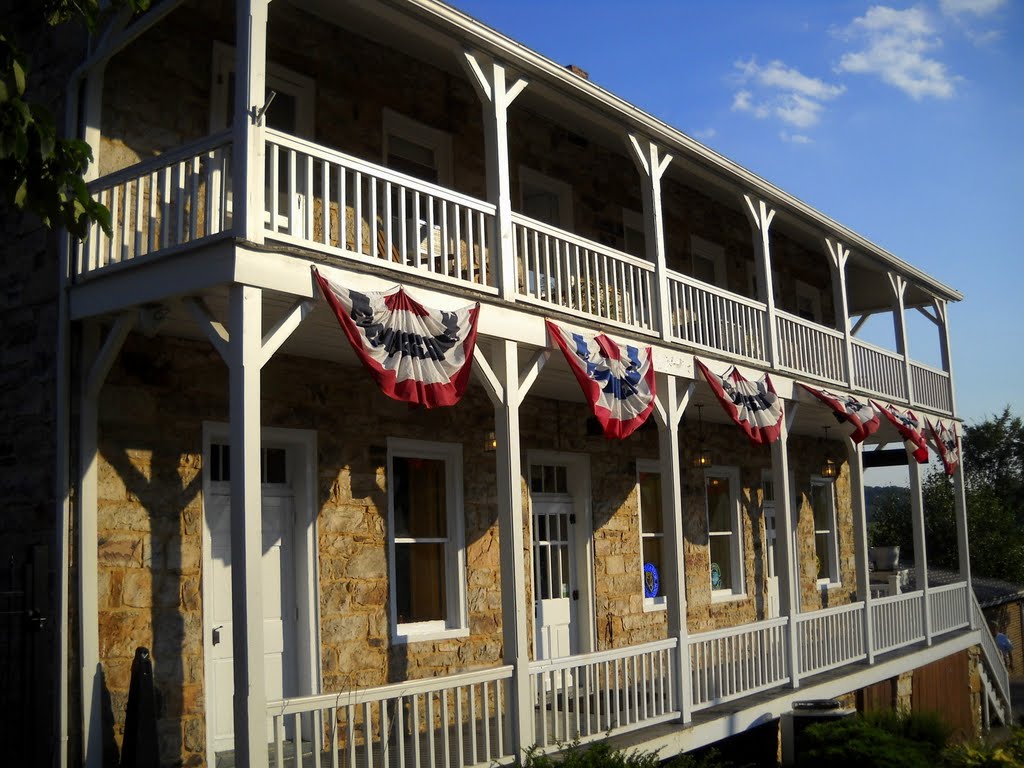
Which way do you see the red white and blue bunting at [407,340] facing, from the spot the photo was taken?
facing the viewer and to the right of the viewer

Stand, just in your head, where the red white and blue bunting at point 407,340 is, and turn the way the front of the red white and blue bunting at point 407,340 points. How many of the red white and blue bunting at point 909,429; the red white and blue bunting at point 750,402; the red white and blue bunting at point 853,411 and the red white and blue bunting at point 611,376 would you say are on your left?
4

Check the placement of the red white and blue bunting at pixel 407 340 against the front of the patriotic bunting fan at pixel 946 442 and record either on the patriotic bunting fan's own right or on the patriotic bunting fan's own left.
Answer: on the patriotic bunting fan's own right

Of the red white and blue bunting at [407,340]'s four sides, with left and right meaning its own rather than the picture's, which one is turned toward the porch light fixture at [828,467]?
left

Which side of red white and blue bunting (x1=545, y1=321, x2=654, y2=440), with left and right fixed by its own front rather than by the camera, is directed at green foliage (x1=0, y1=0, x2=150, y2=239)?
right

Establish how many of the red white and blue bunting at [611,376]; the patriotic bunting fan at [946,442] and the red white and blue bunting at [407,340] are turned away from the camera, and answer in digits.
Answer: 0

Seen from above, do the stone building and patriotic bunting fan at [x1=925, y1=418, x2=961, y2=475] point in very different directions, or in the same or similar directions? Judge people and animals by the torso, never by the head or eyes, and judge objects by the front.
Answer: same or similar directions

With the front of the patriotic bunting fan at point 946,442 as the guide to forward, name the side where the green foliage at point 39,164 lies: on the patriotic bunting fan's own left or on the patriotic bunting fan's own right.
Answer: on the patriotic bunting fan's own right

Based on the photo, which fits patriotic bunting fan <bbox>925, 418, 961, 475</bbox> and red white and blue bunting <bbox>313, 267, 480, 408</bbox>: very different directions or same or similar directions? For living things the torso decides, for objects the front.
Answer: same or similar directions
